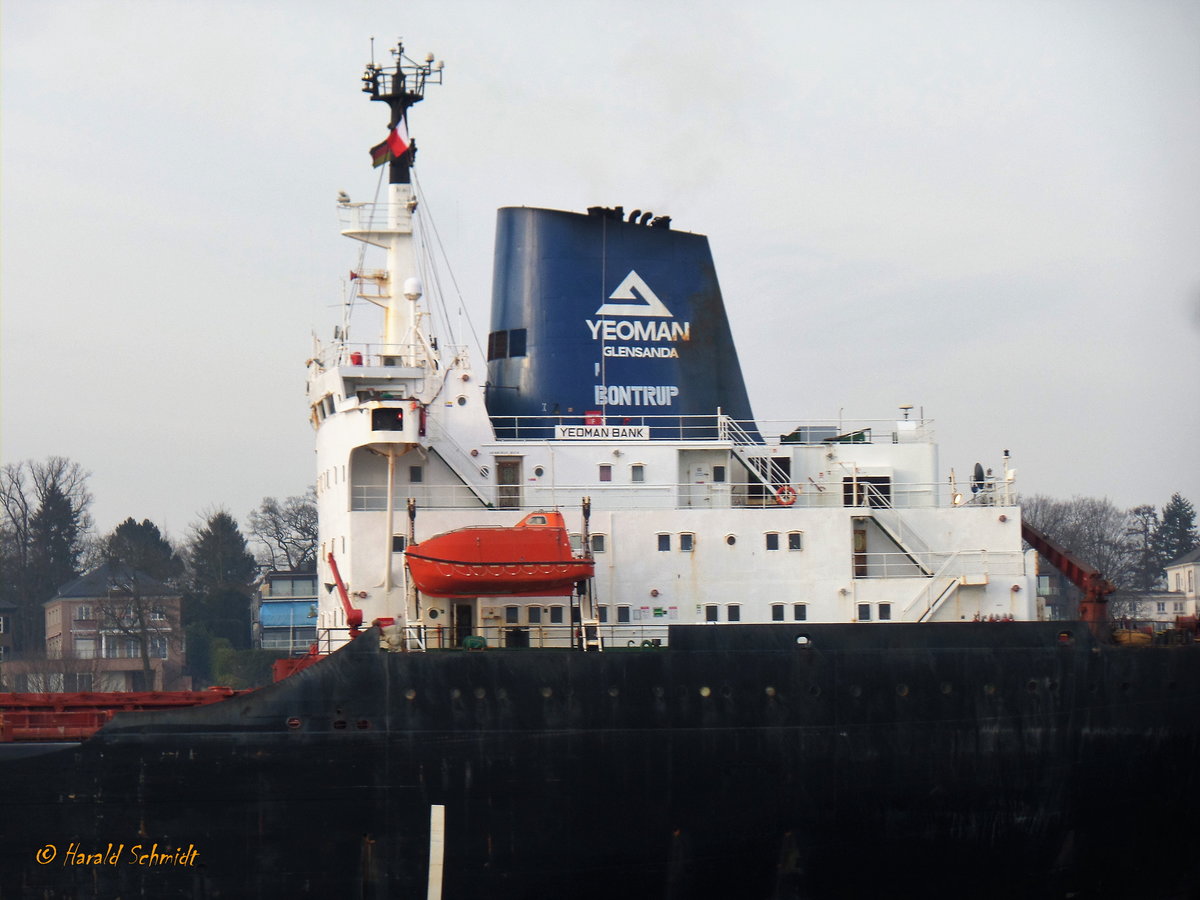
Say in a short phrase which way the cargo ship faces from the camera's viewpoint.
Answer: facing to the left of the viewer
